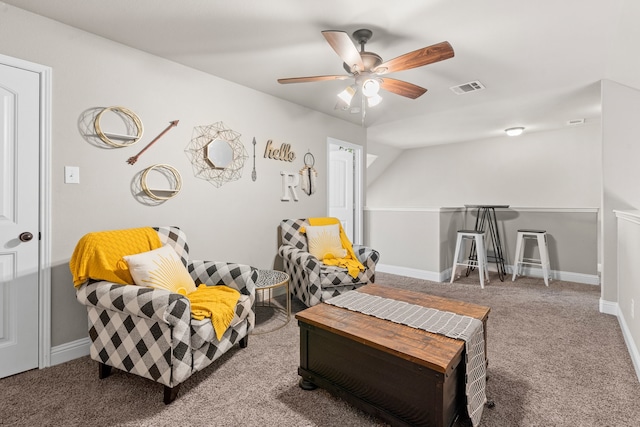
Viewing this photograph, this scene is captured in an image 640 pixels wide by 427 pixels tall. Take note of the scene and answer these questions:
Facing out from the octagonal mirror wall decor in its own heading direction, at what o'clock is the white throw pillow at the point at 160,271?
The white throw pillow is roughly at 2 o'clock from the octagonal mirror wall decor.

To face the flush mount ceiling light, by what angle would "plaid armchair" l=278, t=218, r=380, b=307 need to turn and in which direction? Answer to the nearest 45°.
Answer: approximately 90° to its left

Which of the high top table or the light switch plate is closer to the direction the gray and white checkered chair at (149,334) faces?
the high top table

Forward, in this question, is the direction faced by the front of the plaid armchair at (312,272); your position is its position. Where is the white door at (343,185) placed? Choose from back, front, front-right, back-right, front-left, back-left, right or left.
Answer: back-left

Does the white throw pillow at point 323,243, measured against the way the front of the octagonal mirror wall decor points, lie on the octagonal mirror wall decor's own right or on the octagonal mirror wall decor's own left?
on the octagonal mirror wall decor's own left

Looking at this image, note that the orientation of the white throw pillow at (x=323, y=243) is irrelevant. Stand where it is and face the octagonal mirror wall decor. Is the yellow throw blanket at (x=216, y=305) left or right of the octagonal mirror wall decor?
left
